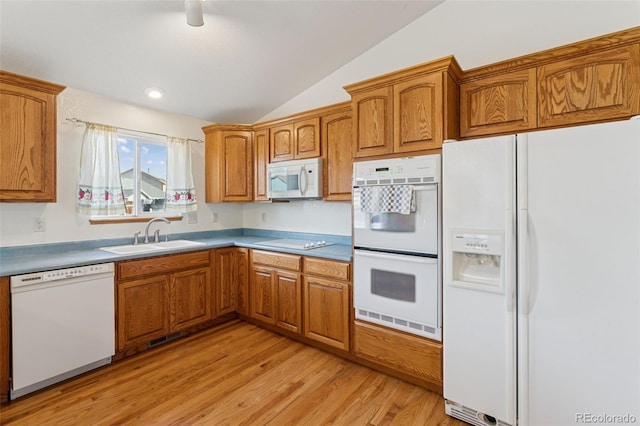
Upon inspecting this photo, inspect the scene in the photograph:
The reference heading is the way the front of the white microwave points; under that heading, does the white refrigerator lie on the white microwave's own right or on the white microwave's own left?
on the white microwave's own left

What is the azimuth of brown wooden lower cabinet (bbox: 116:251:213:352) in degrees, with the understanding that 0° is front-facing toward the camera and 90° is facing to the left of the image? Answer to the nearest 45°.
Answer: approximately 315°

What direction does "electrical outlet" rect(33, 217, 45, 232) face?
toward the camera

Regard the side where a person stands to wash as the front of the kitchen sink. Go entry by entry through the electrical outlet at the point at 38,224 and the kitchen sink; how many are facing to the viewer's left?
0

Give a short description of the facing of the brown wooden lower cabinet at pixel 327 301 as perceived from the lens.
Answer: facing the viewer and to the left of the viewer

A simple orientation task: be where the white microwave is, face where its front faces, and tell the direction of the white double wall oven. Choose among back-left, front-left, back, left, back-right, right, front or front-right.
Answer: left

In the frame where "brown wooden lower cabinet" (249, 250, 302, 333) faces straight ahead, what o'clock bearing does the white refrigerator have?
The white refrigerator is roughly at 9 o'clock from the brown wooden lower cabinet.

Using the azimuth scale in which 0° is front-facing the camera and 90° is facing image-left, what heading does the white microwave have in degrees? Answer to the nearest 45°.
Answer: approximately 45°

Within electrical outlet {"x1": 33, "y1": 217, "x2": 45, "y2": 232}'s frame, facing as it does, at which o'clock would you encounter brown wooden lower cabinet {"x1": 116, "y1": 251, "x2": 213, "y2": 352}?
The brown wooden lower cabinet is roughly at 10 o'clock from the electrical outlet.

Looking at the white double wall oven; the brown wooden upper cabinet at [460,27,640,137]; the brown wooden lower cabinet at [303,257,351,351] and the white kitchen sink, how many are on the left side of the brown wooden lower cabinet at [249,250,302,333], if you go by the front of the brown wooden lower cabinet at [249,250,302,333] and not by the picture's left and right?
3

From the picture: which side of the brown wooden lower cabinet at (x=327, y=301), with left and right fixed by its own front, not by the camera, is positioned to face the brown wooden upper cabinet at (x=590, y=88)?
left
